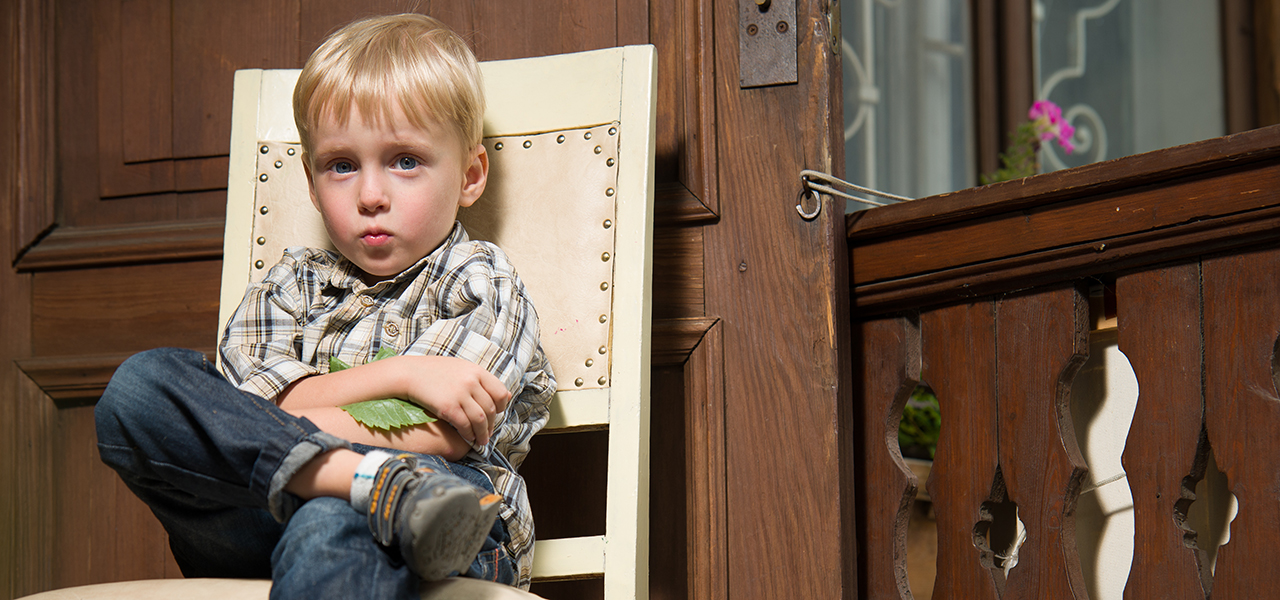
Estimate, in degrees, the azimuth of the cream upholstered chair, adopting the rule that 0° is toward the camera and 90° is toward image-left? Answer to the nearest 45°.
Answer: approximately 45°

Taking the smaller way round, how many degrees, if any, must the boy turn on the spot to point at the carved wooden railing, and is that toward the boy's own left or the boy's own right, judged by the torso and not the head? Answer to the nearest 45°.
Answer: approximately 135° to the boy's own left

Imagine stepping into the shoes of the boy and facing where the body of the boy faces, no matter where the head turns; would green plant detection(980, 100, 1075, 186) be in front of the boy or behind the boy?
behind

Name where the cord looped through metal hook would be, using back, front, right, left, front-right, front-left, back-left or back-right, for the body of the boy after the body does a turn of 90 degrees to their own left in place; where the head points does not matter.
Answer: front-left

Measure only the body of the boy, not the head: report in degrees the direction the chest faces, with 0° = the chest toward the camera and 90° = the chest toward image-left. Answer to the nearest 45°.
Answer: approximately 45°

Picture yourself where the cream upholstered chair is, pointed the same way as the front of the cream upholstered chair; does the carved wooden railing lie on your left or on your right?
on your left
